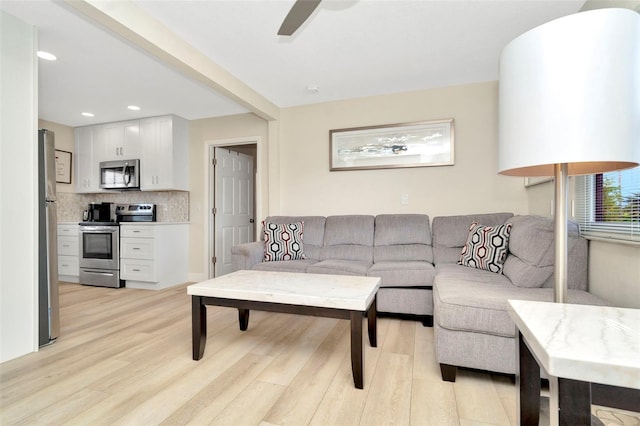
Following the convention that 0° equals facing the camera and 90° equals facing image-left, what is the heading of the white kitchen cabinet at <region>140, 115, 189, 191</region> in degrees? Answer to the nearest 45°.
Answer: approximately 45°

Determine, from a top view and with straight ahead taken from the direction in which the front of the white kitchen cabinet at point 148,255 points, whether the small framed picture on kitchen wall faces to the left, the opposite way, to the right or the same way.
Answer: to the left

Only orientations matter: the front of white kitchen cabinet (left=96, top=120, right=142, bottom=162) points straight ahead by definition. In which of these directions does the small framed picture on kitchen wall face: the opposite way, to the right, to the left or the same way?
to the left

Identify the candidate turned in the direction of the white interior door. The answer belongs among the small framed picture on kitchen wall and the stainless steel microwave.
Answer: the small framed picture on kitchen wall

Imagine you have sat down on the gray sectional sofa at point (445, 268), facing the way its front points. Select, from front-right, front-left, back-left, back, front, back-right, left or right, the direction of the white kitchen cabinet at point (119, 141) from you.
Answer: right

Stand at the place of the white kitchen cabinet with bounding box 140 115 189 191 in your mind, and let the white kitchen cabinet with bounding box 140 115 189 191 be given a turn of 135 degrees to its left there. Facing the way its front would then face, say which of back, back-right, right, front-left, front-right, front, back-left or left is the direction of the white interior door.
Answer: front

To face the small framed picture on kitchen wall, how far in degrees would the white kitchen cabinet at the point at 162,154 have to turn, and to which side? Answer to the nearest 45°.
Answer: approximately 90° to its right

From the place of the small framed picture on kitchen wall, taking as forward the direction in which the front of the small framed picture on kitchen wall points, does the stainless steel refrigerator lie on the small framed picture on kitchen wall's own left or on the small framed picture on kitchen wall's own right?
on the small framed picture on kitchen wall's own right

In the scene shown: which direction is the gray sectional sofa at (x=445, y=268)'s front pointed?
toward the camera

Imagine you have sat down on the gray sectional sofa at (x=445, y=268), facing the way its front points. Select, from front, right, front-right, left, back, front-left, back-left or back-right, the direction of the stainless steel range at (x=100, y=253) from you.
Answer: right

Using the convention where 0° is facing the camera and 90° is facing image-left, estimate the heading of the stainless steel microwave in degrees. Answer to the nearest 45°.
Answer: approximately 45°

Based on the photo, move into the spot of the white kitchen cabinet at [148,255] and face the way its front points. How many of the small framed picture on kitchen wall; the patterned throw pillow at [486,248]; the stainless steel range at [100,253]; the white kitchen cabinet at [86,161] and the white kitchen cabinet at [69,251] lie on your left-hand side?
1

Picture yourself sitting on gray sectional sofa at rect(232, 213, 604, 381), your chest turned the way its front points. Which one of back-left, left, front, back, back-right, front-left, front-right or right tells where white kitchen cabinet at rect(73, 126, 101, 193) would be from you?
right

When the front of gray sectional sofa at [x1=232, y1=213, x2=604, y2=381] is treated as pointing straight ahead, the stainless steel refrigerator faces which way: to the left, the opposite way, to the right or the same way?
to the left

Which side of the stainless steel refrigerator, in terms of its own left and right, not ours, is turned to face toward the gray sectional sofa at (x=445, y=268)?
front

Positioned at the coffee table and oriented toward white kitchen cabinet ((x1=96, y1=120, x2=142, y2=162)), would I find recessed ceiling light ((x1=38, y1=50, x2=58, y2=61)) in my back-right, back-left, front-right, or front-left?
front-left

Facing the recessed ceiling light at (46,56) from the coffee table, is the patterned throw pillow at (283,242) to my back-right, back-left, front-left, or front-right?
front-right
